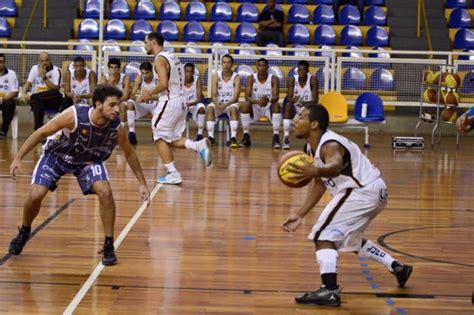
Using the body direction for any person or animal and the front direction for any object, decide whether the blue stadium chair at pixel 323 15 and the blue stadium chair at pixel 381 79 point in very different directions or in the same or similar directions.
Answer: same or similar directions

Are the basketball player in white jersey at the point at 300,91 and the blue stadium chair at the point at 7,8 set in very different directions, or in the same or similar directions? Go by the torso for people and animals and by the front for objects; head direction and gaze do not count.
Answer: same or similar directions

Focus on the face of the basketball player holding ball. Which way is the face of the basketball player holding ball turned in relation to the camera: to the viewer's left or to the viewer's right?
to the viewer's left

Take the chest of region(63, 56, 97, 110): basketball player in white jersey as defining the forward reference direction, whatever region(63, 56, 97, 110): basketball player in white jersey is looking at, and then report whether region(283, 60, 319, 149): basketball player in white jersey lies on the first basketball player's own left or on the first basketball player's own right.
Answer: on the first basketball player's own left

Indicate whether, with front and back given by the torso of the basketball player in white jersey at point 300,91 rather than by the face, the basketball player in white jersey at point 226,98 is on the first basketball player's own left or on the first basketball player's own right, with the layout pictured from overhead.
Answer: on the first basketball player's own right

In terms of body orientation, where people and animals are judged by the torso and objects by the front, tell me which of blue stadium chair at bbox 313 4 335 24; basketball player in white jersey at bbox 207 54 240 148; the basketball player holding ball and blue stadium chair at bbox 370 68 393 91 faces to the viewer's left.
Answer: the basketball player holding ball

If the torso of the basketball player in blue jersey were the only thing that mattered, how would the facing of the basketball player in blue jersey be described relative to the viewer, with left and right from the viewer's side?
facing the viewer and to the right of the viewer

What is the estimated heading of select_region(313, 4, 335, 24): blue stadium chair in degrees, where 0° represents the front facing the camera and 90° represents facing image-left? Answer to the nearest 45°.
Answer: approximately 0°

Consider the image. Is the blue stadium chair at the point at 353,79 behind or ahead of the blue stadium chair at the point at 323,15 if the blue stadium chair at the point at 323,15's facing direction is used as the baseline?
ahead

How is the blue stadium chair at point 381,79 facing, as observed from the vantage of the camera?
facing the viewer

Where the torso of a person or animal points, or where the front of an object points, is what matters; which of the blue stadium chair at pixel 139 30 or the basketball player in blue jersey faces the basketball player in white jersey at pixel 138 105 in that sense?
the blue stadium chair

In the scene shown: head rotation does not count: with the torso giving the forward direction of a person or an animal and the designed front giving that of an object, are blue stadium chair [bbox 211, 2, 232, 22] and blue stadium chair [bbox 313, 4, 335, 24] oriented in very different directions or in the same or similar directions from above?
same or similar directions

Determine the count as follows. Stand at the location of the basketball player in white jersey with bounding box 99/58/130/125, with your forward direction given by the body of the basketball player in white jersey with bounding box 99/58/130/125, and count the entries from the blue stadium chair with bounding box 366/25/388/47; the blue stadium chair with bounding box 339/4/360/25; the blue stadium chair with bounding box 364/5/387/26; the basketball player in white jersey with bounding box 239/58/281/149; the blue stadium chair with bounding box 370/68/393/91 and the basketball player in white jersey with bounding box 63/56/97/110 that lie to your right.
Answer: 1

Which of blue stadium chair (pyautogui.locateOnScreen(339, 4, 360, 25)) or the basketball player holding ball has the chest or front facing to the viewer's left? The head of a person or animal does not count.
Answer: the basketball player holding ball

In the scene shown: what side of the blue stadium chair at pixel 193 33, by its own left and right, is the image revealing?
front

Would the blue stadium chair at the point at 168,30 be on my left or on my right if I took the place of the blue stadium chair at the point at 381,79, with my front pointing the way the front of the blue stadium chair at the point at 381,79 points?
on my right

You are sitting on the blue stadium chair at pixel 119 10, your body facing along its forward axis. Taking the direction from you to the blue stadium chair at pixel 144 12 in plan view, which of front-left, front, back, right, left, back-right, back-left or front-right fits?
left

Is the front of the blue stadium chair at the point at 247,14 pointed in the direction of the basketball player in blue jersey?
yes

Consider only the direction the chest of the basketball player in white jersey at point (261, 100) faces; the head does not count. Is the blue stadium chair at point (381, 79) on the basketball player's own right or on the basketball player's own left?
on the basketball player's own left

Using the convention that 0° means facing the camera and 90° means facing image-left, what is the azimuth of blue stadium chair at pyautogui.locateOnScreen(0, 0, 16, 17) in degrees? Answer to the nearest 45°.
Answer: approximately 0°
